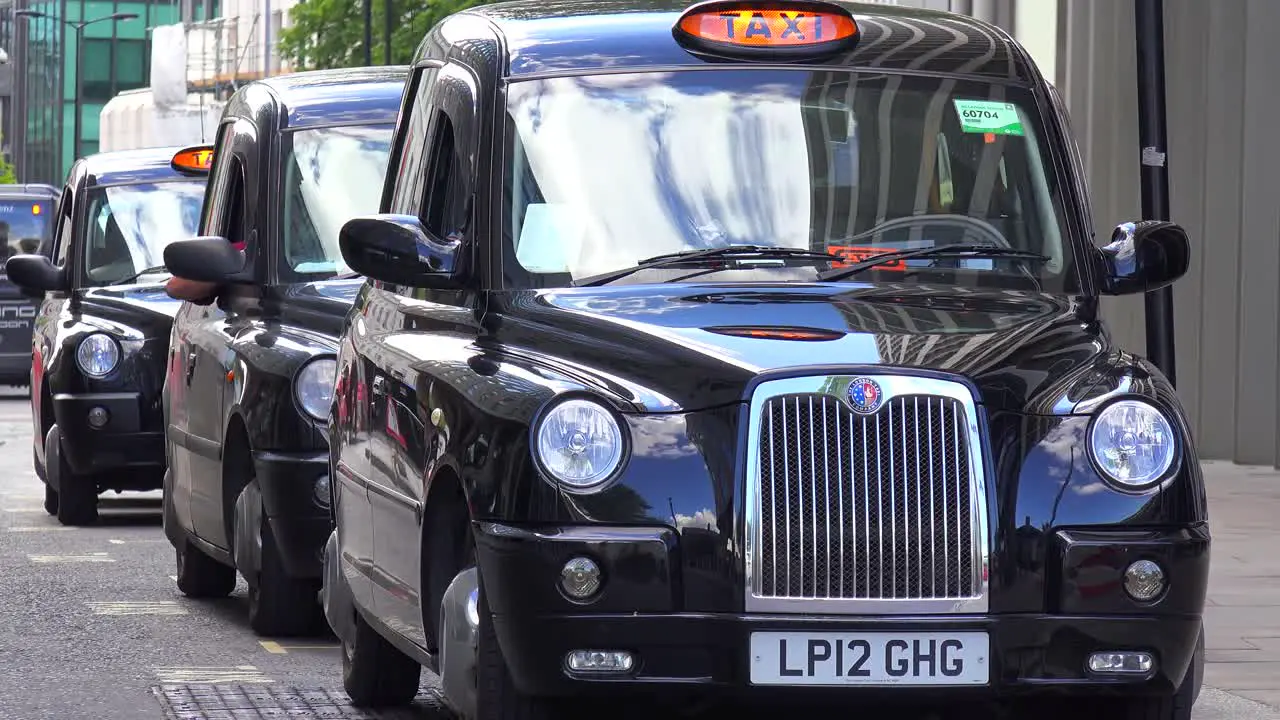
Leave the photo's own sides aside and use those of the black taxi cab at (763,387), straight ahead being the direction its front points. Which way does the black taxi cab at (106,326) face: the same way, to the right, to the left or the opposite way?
the same way

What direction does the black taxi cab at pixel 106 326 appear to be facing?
toward the camera

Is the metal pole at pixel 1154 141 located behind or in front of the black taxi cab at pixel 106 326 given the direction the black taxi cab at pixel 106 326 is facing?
in front

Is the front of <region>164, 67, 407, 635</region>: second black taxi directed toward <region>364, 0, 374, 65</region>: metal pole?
no

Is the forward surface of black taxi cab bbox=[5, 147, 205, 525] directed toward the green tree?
no

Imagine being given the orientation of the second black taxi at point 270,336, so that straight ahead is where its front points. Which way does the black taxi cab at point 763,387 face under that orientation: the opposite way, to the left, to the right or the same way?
the same way

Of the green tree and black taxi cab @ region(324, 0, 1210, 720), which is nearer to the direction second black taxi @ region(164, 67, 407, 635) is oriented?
the black taxi cab

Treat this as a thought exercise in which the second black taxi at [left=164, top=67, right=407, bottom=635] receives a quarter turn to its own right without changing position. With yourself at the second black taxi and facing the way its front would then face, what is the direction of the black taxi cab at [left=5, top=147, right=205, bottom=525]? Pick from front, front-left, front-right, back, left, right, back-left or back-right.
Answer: right

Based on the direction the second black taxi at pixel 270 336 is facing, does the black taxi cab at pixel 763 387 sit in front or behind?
in front

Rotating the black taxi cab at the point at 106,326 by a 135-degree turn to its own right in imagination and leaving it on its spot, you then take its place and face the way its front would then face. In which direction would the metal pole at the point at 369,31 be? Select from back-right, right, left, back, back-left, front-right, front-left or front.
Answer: front-right

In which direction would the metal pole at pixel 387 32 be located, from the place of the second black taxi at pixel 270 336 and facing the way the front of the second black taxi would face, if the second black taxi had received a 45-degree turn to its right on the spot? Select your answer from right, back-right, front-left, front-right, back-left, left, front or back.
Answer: back-right

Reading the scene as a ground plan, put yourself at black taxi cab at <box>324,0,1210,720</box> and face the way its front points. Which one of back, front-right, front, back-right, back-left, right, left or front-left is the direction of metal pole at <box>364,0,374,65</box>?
back

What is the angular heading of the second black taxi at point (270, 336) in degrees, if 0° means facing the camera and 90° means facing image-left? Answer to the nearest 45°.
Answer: approximately 0°

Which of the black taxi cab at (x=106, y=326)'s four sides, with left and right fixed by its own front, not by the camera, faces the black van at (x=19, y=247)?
back
